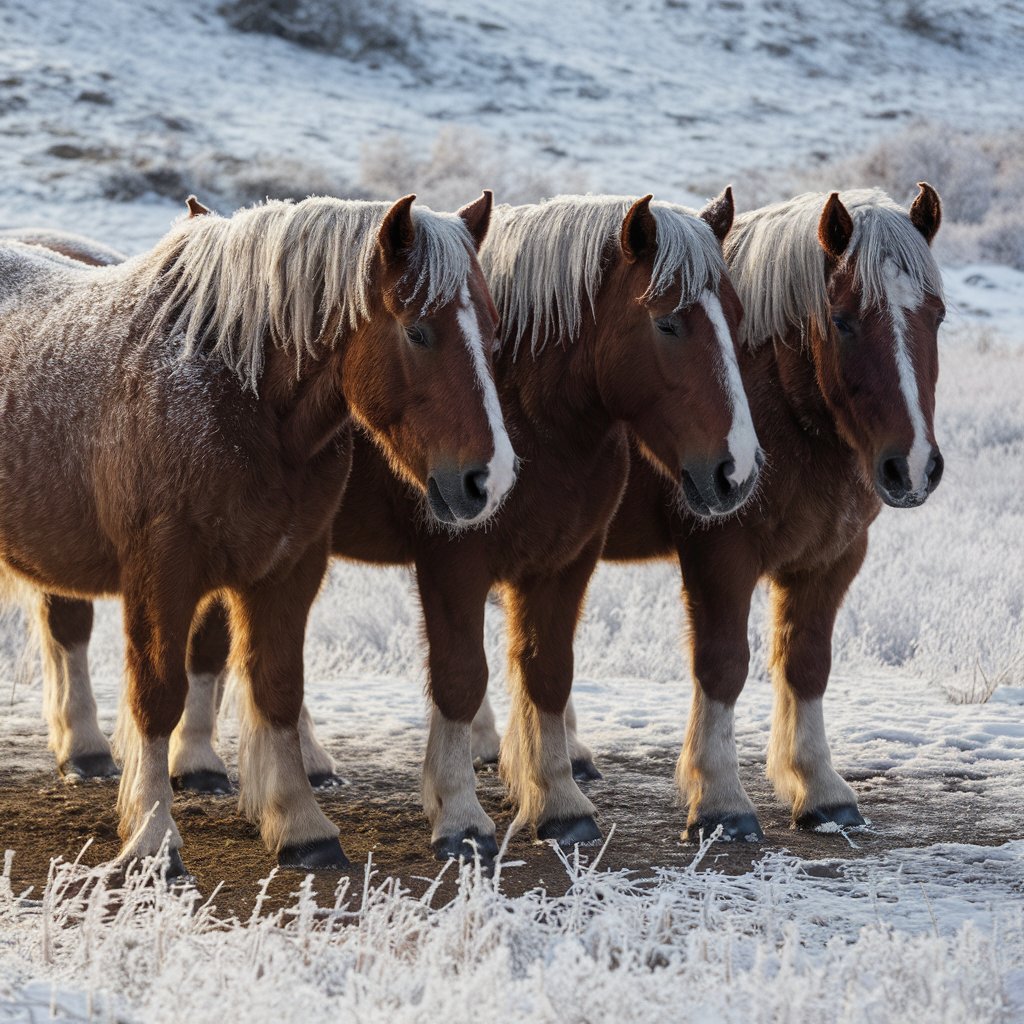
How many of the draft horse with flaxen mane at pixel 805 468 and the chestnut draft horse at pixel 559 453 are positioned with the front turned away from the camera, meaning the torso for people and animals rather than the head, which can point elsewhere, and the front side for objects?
0

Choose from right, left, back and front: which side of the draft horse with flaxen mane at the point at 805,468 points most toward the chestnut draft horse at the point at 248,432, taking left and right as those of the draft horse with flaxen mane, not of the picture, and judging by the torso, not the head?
right

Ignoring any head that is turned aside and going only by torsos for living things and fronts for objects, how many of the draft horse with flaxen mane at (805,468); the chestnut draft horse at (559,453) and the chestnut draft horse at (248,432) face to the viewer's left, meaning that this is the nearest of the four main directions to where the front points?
0

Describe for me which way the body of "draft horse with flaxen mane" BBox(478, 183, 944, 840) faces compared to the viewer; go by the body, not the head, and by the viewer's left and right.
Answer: facing the viewer and to the right of the viewer
